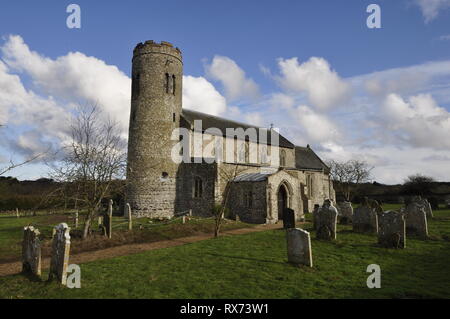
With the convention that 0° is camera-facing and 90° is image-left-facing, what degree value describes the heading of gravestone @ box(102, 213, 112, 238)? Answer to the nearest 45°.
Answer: approximately 45°

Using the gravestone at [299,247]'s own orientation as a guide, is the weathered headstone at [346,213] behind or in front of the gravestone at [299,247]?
behind

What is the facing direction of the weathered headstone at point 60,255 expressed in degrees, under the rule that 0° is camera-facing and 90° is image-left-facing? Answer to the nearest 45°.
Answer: approximately 45°

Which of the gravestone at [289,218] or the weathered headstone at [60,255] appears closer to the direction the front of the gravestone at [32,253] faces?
the weathered headstone

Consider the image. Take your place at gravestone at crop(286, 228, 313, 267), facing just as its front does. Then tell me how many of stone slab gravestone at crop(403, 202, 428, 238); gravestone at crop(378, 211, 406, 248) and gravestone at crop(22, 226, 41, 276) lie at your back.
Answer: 2
